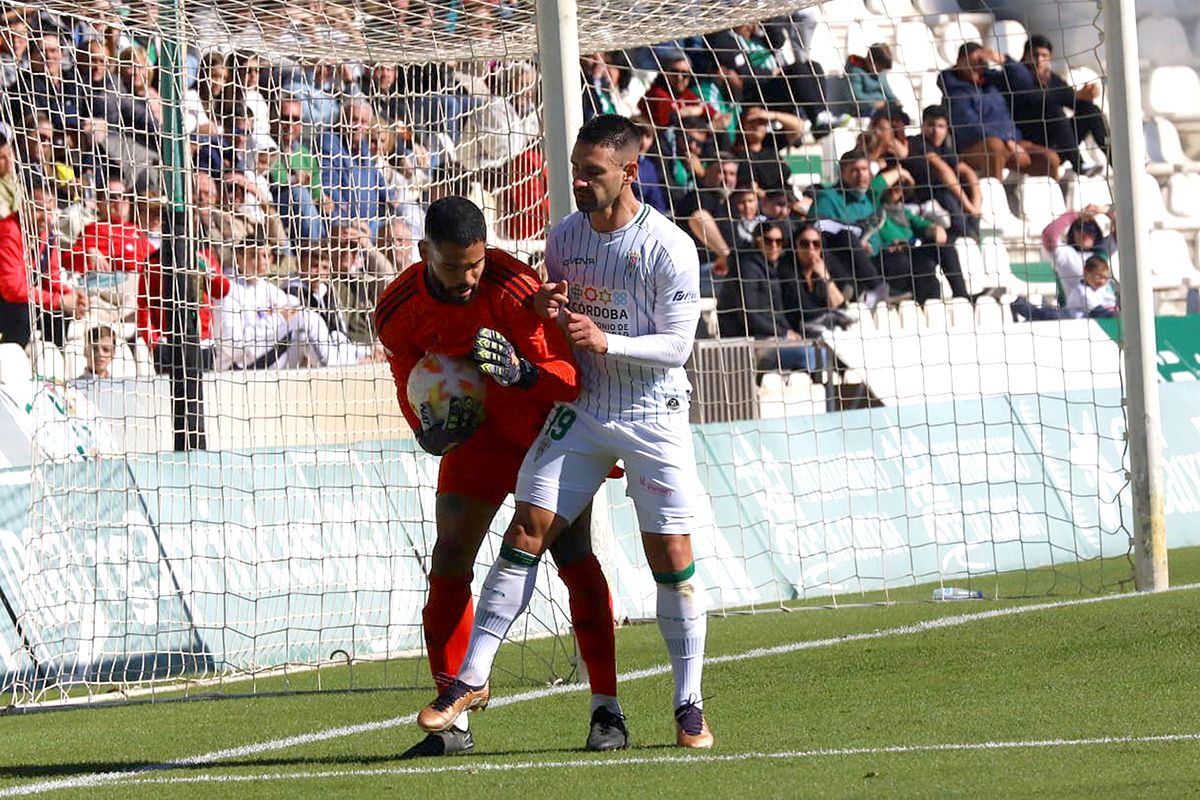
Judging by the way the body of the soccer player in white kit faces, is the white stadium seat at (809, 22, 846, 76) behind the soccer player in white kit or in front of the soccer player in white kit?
behind

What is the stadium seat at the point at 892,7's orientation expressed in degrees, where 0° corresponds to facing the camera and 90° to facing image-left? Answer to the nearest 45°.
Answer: approximately 315°

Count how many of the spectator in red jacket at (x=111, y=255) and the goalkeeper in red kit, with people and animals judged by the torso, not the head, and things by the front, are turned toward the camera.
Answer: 2

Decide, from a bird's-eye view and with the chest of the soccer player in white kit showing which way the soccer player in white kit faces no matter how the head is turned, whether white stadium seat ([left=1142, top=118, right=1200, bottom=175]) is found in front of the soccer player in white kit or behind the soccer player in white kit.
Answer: behind

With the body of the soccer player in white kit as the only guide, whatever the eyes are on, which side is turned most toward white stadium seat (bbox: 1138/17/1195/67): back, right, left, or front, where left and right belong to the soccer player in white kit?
back

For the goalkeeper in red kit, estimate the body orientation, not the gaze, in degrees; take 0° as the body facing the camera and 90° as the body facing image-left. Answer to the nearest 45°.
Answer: approximately 0°

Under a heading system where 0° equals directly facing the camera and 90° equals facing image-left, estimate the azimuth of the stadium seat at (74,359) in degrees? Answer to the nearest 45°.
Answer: approximately 315°
